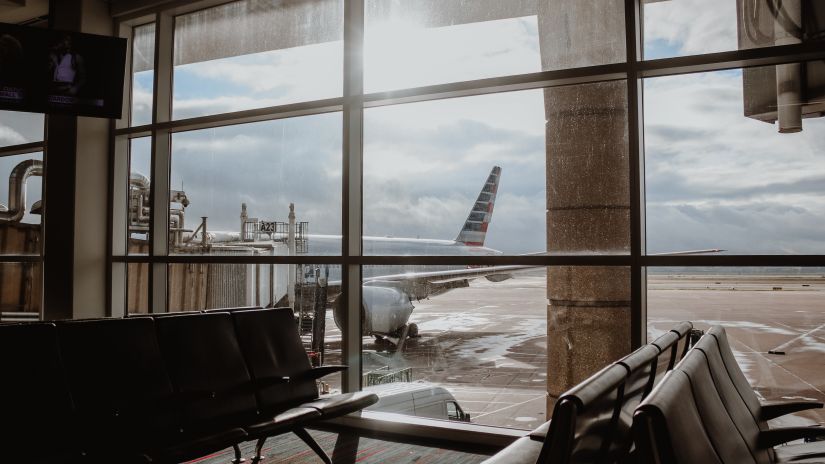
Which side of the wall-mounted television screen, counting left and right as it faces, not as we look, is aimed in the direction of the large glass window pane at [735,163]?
left

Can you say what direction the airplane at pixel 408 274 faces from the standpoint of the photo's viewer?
facing the viewer and to the left of the viewer

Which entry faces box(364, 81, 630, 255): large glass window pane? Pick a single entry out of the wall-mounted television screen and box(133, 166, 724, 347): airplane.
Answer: the wall-mounted television screen

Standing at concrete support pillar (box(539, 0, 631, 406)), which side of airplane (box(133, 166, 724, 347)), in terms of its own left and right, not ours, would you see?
left

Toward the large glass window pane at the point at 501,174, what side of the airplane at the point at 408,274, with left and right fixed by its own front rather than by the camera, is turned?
left

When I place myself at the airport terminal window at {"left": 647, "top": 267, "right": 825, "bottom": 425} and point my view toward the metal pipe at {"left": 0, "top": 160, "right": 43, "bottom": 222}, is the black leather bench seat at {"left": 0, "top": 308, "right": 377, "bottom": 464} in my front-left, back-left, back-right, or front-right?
front-left

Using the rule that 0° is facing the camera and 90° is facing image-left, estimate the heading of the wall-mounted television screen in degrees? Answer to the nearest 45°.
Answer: approximately 315°

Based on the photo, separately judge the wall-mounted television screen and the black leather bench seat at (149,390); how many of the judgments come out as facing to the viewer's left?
0

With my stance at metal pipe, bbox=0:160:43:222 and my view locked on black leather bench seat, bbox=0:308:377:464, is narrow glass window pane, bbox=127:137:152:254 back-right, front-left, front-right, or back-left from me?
front-left
